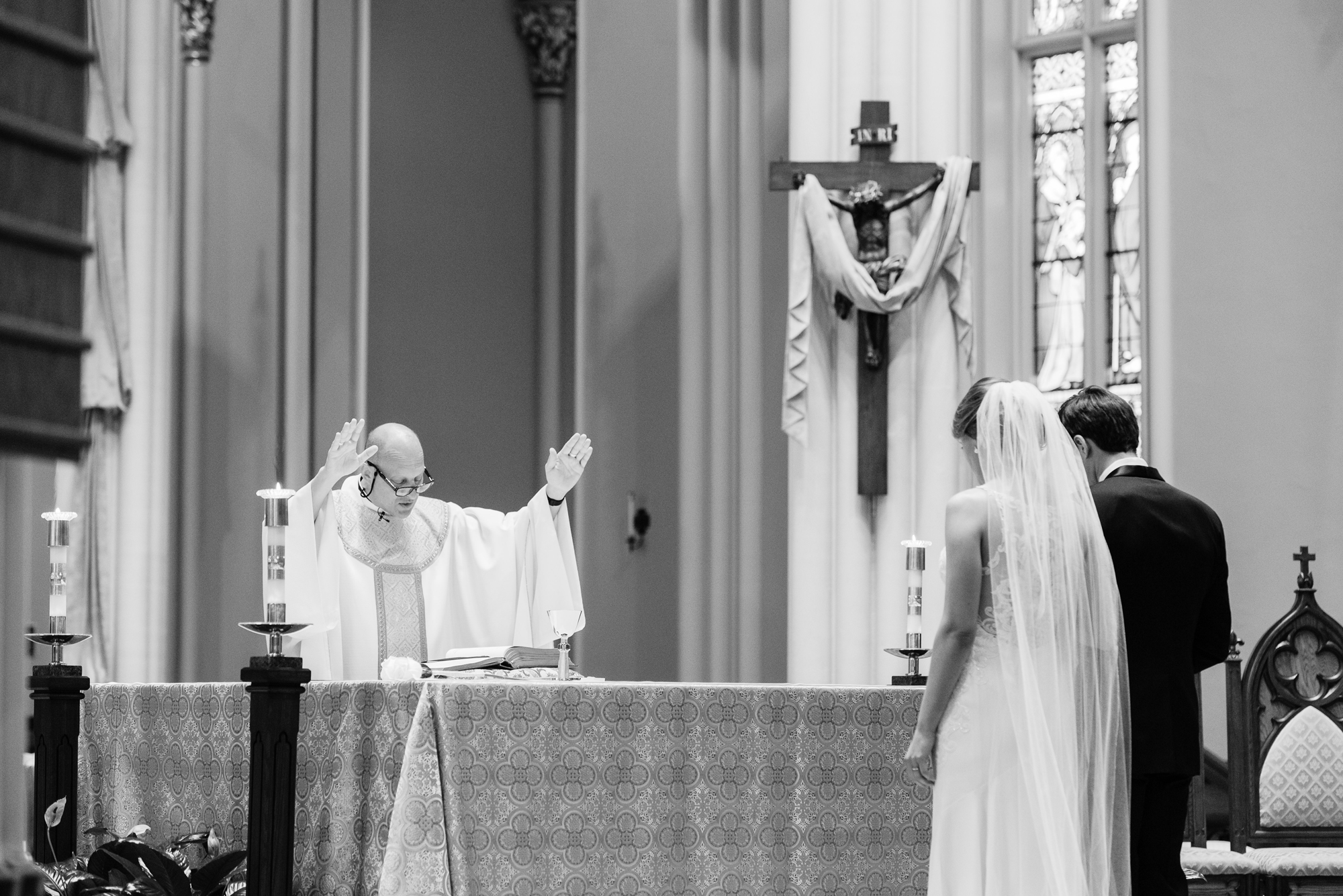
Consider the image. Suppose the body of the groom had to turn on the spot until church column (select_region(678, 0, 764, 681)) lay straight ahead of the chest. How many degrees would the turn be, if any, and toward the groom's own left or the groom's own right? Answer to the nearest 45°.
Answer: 0° — they already face it

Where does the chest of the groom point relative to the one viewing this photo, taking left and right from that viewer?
facing away from the viewer and to the left of the viewer

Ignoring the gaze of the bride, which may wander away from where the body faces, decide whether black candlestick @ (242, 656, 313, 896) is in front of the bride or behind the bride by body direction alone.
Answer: in front

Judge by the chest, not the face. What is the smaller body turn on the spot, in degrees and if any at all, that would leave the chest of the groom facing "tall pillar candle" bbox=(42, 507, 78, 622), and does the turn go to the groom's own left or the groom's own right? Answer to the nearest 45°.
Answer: approximately 45° to the groom's own left

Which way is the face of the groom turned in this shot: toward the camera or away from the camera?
away from the camera

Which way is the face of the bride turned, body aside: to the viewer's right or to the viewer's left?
to the viewer's left

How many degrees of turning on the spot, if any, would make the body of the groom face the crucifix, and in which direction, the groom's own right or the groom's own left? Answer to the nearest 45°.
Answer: approximately 45° to the groom's own right

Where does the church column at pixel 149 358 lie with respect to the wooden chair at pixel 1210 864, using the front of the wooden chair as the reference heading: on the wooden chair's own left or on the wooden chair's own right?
on the wooden chair's own right

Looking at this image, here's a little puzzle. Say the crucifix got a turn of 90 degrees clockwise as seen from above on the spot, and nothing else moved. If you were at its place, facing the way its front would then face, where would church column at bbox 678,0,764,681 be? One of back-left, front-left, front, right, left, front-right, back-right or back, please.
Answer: front-right

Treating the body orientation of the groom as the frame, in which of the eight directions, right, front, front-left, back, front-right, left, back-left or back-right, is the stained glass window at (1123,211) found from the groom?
front-right

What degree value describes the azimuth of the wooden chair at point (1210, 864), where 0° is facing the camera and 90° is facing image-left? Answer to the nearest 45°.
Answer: approximately 45°

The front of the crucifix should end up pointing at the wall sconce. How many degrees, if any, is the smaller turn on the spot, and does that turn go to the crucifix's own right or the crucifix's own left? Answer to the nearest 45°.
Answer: approximately 135° to the crucifix's own right

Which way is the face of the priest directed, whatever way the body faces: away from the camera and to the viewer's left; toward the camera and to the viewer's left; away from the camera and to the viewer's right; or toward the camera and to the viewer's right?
toward the camera and to the viewer's right

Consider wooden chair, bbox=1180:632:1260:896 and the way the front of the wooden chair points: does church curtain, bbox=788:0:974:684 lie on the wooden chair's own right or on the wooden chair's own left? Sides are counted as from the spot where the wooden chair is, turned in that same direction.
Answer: on the wooden chair's own right
